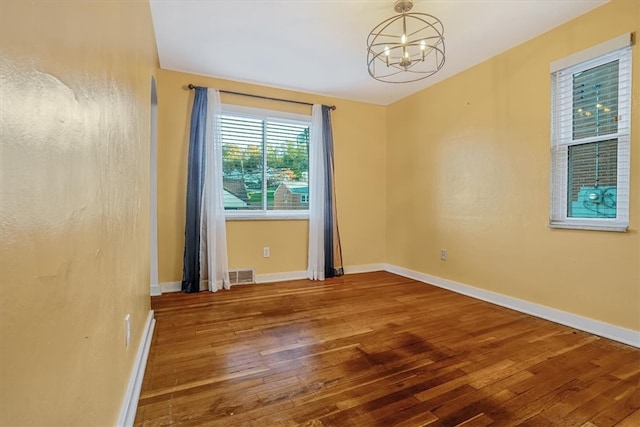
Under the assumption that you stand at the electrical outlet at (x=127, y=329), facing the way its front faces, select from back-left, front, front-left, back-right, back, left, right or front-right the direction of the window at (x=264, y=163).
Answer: front-left

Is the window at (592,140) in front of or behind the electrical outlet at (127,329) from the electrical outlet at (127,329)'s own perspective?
in front

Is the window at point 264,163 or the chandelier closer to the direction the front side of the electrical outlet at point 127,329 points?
the chandelier

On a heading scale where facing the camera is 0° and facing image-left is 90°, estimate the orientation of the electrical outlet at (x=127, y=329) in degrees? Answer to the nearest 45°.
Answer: approximately 270°

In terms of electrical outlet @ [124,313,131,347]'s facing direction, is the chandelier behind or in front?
in front

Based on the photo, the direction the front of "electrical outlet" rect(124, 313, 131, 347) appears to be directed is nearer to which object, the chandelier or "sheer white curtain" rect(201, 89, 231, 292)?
the chandelier

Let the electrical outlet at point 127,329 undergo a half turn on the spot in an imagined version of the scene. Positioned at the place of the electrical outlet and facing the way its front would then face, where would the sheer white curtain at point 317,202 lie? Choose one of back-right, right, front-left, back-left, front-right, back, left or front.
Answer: back-right

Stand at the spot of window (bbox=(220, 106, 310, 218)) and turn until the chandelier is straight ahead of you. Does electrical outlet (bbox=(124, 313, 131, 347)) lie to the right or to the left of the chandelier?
right

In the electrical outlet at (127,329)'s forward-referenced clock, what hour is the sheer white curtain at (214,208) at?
The sheer white curtain is roughly at 10 o'clock from the electrical outlet.
